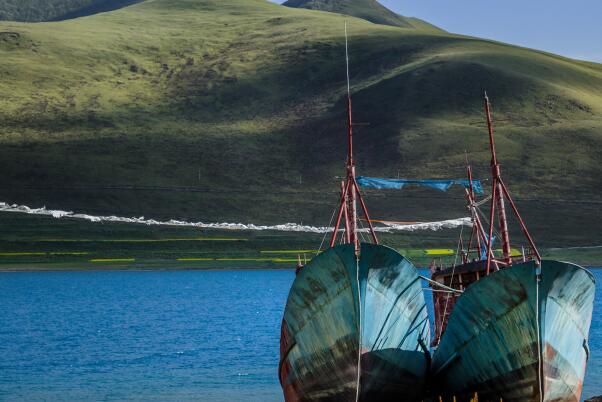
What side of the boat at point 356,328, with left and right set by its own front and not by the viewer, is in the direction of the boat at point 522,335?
left

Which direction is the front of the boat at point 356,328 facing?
toward the camera
